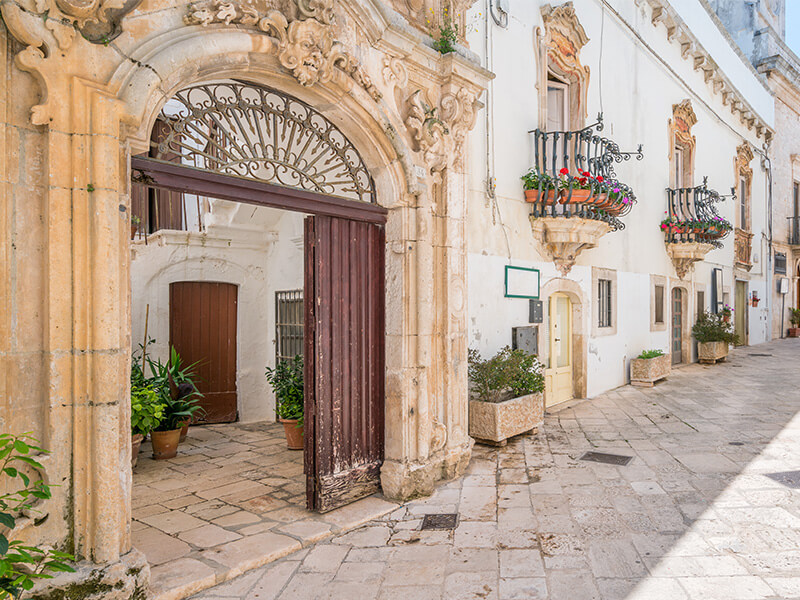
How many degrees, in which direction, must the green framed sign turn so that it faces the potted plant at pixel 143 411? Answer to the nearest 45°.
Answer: approximately 90° to its right

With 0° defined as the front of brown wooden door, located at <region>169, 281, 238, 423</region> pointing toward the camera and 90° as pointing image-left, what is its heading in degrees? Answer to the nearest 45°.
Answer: approximately 0°

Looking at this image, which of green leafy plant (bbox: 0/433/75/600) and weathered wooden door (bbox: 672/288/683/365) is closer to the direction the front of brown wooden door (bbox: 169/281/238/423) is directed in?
the green leafy plant

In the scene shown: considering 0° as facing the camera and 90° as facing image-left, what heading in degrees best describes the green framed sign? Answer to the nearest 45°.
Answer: approximately 315°

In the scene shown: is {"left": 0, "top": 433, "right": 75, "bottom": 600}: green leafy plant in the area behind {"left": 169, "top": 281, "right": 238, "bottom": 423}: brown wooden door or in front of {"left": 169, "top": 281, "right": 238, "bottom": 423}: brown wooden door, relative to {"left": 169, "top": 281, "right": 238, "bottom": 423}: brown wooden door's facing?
in front

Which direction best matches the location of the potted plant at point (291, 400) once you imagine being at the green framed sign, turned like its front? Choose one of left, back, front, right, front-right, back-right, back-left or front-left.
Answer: right

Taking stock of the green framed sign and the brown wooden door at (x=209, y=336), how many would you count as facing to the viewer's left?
0

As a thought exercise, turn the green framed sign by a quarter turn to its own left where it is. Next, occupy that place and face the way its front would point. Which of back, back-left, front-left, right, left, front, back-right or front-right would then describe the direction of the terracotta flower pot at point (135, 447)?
back

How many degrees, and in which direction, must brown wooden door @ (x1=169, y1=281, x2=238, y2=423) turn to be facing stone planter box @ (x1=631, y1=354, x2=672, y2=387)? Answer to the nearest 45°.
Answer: approximately 90° to its left
